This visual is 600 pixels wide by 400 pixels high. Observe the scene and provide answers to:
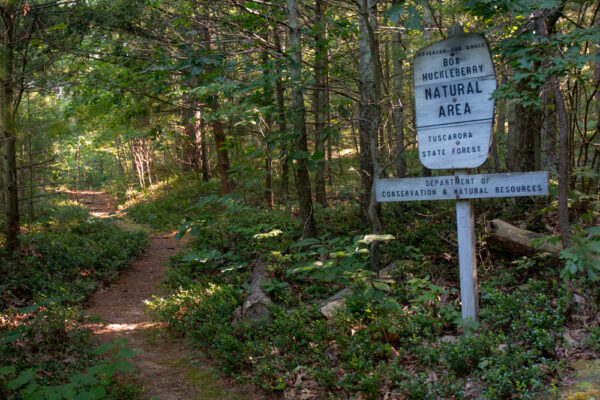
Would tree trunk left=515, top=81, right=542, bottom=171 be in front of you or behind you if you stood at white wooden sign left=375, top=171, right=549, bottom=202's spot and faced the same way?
behind

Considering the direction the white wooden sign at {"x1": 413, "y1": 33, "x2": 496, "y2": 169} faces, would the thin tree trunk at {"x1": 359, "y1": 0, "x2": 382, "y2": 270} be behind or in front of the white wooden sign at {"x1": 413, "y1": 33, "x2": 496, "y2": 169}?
behind

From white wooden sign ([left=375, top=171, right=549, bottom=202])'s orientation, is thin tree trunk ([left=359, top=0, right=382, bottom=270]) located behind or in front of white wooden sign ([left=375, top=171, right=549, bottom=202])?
behind

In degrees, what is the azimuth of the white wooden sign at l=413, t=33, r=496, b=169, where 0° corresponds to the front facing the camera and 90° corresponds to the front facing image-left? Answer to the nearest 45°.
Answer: approximately 0°

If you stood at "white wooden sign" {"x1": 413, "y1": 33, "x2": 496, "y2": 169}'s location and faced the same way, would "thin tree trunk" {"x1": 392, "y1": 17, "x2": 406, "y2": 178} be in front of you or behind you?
behind

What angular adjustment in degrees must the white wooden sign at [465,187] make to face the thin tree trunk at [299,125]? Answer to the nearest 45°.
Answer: approximately 135° to its right
